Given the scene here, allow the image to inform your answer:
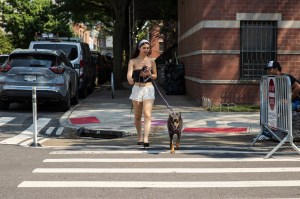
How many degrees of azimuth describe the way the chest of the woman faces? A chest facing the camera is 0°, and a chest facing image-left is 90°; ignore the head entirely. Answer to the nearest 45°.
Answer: approximately 0°

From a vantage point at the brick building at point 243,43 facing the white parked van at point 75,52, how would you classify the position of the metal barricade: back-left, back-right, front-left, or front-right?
back-left

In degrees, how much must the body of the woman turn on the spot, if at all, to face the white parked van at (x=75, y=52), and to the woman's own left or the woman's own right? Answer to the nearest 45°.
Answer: approximately 180°

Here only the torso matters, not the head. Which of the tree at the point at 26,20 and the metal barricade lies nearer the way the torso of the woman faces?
the metal barricade
